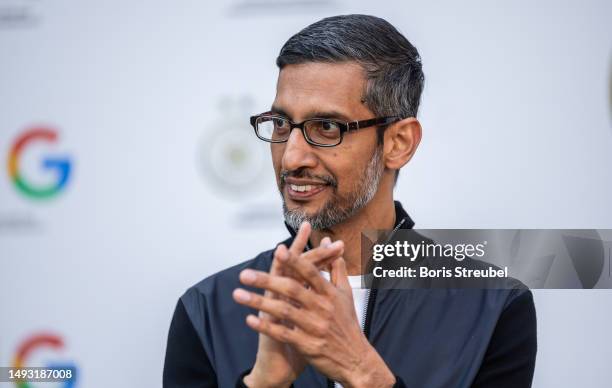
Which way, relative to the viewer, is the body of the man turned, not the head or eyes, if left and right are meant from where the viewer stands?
facing the viewer

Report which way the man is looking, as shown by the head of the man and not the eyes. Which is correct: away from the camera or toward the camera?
toward the camera
